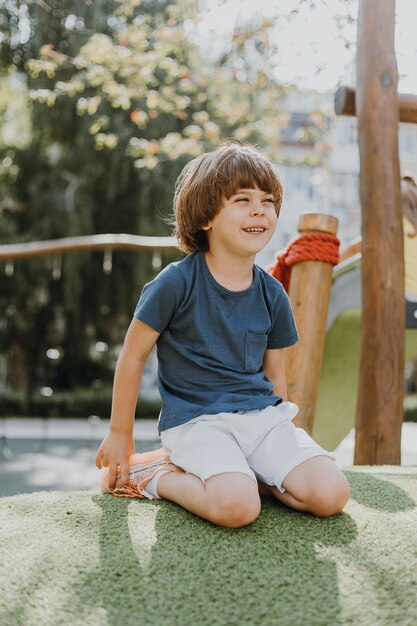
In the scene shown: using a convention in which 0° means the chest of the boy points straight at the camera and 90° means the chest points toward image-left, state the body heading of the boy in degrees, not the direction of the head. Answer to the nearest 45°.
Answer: approximately 315°

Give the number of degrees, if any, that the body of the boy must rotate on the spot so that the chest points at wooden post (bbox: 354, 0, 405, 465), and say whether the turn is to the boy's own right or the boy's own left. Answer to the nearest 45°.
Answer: approximately 90° to the boy's own left
